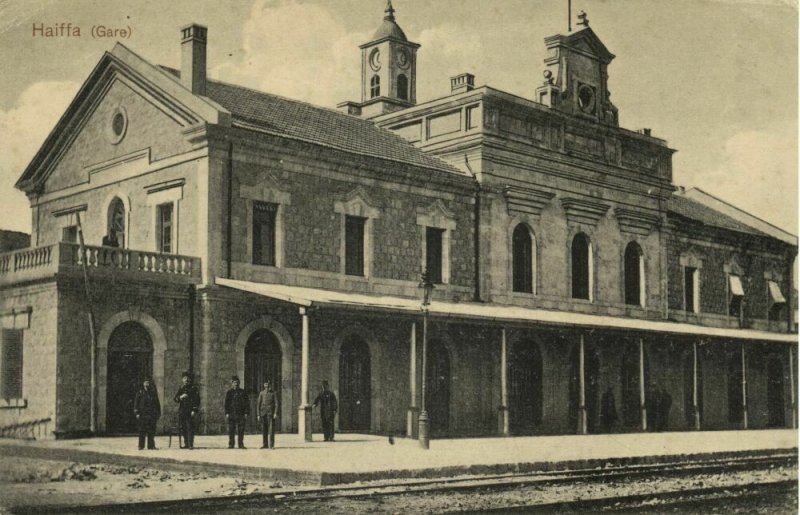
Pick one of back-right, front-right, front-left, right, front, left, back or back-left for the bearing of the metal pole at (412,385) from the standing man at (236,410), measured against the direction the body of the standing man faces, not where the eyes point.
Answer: back-left

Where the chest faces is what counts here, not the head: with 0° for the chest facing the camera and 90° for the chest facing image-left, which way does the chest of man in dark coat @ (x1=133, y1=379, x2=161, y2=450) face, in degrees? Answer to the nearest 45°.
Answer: approximately 0°

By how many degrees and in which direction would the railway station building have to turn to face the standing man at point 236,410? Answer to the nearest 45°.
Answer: approximately 45° to its right

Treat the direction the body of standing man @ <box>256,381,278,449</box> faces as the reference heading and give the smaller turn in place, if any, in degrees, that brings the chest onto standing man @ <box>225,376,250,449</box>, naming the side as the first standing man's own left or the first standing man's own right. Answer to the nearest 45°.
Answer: approximately 45° to the first standing man's own right

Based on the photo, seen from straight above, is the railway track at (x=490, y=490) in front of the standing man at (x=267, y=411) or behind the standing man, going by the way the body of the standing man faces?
in front

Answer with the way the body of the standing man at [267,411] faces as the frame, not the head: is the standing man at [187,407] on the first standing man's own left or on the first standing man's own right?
on the first standing man's own right

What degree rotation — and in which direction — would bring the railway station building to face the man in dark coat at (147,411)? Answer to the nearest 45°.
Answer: approximately 90° to its right

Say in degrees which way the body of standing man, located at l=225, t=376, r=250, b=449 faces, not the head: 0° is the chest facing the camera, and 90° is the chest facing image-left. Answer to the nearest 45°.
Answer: approximately 0°

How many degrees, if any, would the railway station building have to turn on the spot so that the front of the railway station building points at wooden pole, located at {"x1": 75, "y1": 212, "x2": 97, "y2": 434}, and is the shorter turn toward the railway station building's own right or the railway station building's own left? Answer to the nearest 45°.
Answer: approximately 90° to the railway station building's own right
